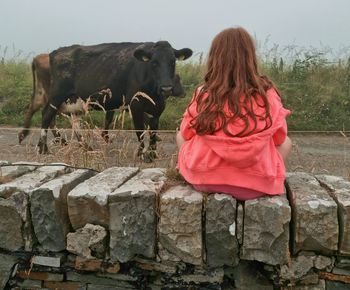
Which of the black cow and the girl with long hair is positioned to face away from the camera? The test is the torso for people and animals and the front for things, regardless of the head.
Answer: the girl with long hair

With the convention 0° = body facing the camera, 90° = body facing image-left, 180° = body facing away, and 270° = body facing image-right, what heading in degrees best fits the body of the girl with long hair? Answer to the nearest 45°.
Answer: approximately 180°

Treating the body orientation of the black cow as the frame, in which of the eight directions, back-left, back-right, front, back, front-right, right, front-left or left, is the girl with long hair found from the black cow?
front-right

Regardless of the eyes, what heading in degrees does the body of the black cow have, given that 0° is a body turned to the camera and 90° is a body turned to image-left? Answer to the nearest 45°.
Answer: approximately 315°

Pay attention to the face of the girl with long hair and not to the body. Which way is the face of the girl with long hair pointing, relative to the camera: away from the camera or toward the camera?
away from the camera

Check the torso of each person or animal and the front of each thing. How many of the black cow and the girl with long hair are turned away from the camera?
1
